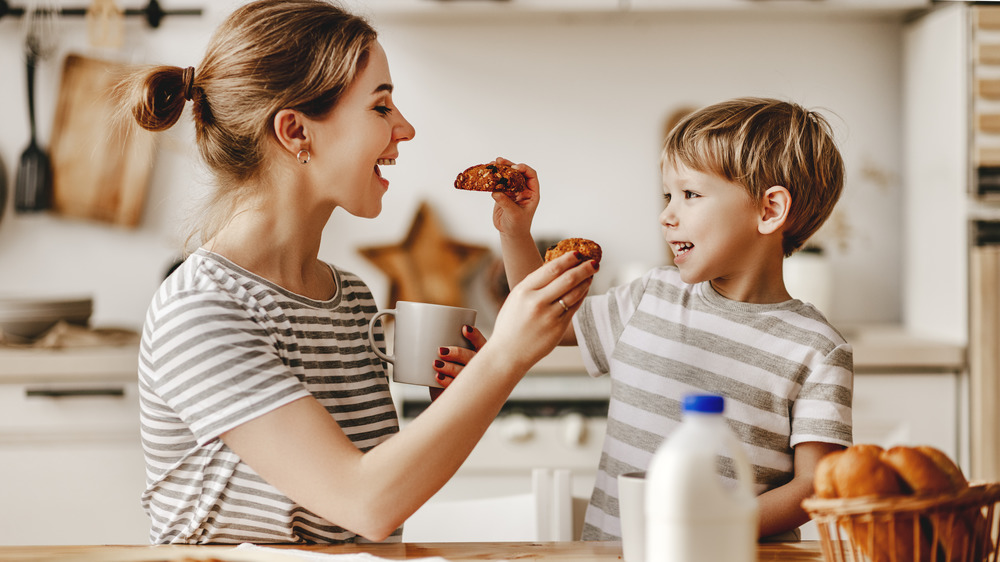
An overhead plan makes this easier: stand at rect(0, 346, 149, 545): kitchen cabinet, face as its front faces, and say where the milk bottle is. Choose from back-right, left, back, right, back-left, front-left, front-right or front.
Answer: front

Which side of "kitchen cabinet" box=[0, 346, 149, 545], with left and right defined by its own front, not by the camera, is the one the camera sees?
front

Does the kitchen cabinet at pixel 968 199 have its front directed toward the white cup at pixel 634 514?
yes

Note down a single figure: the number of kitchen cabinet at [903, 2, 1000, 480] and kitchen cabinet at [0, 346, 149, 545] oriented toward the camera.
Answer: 2

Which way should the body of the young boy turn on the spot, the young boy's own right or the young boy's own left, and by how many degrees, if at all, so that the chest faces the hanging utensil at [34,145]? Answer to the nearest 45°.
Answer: approximately 90° to the young boy's own right

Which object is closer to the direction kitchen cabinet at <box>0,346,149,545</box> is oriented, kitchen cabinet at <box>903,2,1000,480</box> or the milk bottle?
the milk bottle

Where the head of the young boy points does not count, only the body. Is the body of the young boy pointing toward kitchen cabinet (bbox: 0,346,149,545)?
no

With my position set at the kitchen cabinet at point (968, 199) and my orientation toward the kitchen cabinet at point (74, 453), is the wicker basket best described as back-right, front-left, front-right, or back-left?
front-left

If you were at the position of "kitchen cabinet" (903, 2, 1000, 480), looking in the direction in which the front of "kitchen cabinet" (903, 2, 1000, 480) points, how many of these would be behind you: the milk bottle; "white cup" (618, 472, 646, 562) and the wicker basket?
0

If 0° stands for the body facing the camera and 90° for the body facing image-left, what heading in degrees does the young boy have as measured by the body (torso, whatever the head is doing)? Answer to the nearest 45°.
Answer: approximately 45°

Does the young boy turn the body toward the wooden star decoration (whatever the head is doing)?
no

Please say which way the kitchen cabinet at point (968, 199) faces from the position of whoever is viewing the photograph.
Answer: facing the viewer

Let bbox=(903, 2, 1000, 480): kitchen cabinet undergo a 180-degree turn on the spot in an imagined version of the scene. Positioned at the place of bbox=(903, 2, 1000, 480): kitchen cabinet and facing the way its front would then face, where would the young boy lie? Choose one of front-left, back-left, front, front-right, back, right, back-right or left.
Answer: back

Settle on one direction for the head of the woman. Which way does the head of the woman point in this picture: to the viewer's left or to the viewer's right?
to the viewer's right

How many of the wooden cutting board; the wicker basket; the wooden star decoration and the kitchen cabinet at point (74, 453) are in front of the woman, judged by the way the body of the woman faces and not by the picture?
1

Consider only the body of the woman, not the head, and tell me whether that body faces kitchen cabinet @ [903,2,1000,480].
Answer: no
